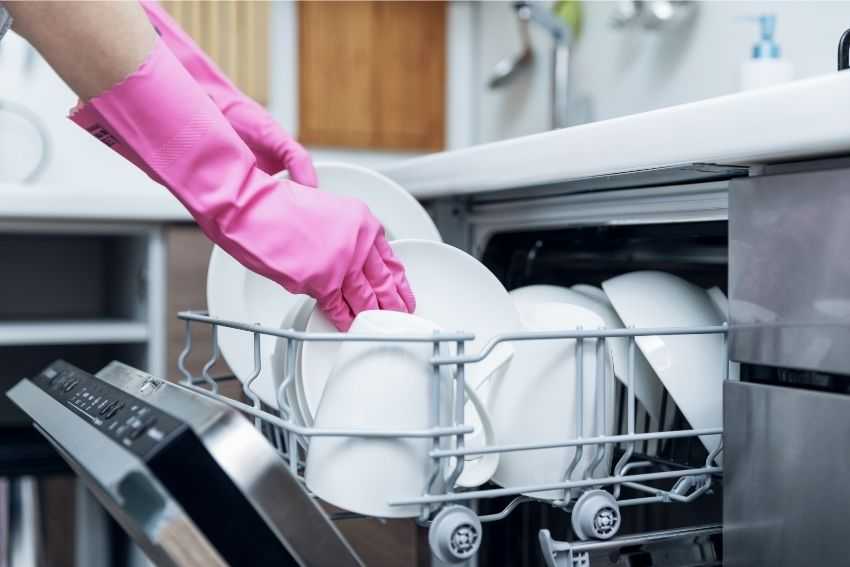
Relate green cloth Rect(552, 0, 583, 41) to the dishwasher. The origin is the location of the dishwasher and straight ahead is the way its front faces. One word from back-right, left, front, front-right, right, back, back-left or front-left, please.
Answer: back-right

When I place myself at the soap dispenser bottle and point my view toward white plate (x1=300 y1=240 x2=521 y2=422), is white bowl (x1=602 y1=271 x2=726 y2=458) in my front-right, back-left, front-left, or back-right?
front-left

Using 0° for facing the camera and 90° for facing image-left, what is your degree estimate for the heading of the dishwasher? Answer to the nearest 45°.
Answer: approximately 45°

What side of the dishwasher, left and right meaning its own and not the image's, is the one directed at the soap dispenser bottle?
back

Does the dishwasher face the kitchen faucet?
no
